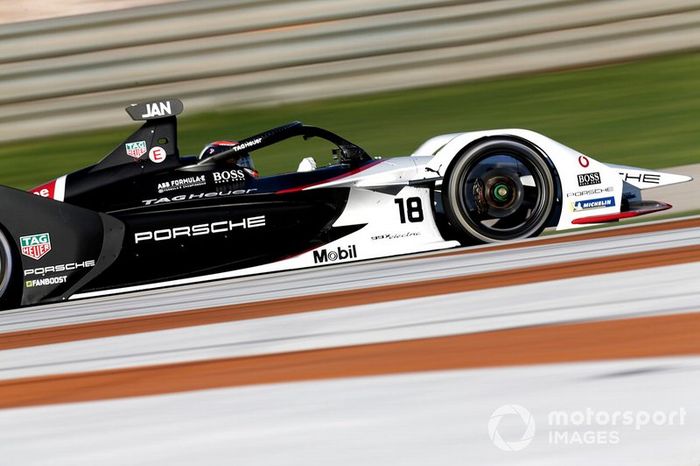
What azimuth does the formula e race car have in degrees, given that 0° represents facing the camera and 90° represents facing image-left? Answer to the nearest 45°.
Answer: approximately 270°
